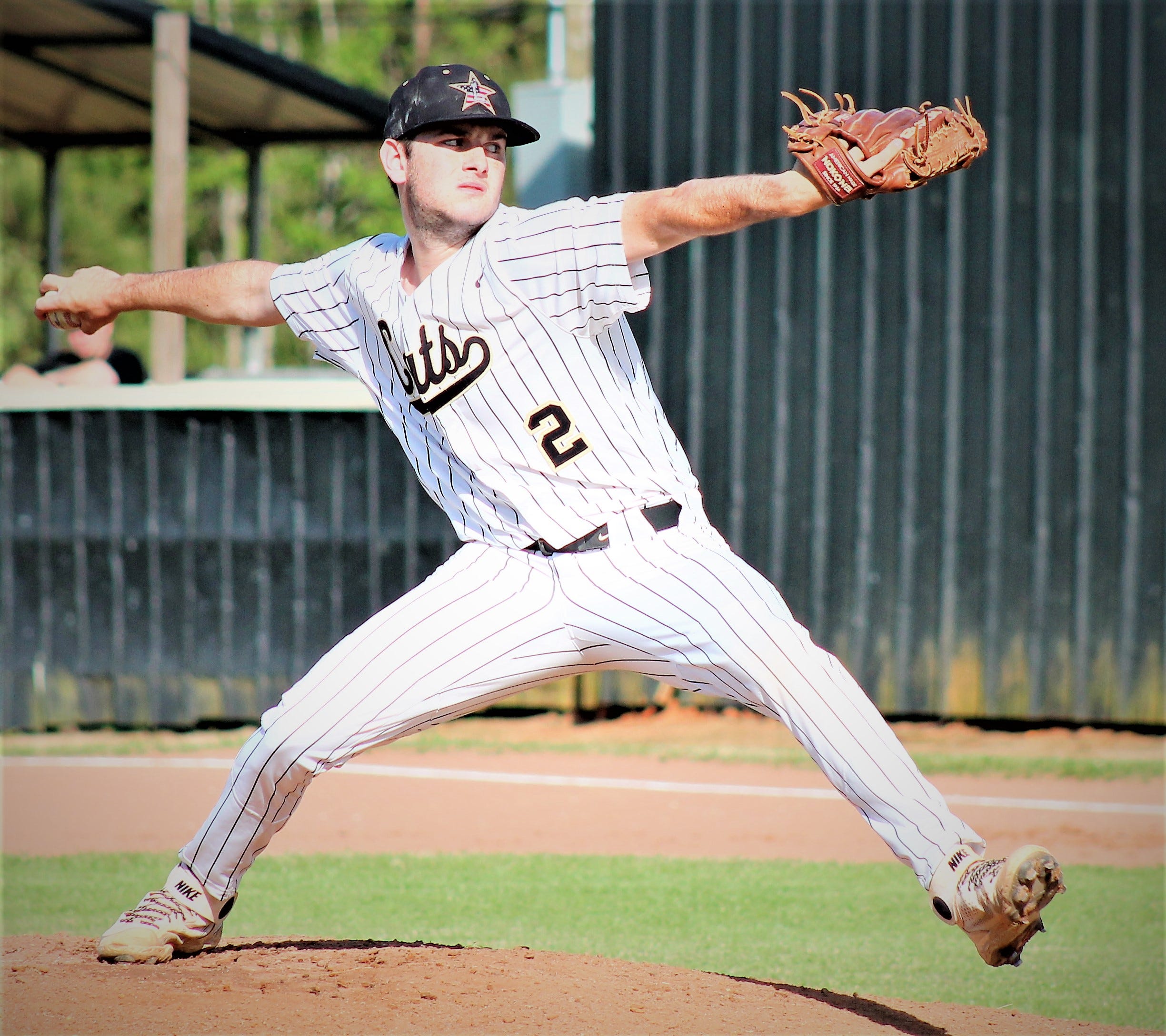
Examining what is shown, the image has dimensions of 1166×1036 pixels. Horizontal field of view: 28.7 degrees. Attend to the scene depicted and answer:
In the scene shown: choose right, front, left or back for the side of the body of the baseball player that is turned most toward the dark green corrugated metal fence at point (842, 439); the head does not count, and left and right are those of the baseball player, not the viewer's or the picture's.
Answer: back

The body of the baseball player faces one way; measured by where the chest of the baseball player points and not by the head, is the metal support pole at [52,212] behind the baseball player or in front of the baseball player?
behind

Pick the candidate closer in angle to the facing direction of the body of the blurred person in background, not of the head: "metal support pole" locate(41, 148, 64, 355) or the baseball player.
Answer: the baseball player

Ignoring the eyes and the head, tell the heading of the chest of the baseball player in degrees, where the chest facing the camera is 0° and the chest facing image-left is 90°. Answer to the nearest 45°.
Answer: approximately 0°

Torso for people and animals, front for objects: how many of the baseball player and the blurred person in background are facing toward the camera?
2

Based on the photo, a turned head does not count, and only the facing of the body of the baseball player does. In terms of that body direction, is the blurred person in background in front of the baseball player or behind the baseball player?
behind
